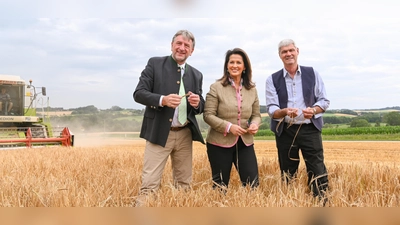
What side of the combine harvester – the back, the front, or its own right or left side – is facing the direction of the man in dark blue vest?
front

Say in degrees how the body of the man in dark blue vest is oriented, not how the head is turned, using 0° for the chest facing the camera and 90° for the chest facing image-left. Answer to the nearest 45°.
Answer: approximately 0°

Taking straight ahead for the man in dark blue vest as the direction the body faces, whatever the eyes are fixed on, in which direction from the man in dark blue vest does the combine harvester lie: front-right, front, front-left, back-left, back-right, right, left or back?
back-right
